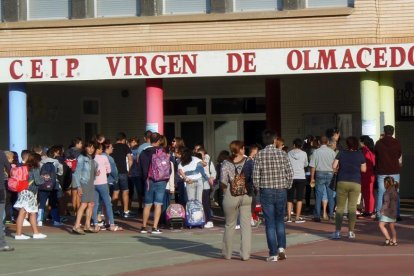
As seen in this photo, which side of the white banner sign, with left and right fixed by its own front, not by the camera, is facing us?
front

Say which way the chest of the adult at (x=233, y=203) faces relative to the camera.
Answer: away from the camera

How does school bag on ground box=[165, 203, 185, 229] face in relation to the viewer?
toward the camera

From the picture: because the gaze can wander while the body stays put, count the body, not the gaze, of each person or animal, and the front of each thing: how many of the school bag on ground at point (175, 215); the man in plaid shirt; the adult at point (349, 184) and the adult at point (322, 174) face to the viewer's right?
0

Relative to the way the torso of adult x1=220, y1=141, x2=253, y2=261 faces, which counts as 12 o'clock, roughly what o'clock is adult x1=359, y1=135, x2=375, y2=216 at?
adult x1=359, y1=135, x2=375, y2=216 is roughly at 1 o'clock from adult x1=220, y1=141, x2=253, y2=261.

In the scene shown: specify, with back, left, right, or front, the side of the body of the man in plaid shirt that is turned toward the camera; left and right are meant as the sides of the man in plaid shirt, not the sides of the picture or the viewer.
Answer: back
